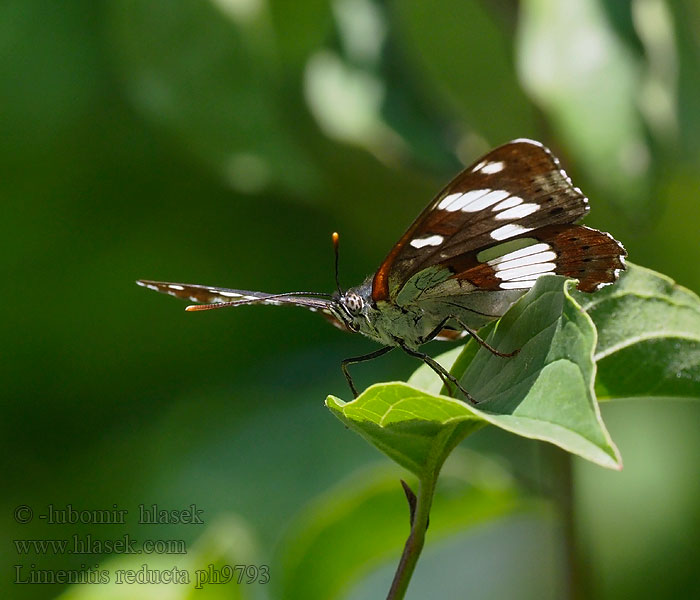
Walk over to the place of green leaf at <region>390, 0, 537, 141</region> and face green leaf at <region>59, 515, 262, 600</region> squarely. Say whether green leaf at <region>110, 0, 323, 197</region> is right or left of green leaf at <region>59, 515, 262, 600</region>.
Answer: right

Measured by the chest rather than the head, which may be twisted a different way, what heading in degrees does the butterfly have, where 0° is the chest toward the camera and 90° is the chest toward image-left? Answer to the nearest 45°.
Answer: approximately 45°

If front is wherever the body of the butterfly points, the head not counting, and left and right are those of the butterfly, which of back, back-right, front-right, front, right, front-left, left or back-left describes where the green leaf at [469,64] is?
back-right

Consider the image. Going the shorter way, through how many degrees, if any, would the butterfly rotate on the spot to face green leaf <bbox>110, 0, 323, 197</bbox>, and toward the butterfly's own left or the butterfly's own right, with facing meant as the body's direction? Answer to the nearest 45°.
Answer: approximately 90° to the butterfly's own right

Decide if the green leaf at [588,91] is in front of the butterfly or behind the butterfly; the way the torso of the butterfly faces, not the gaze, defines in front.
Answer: behind
